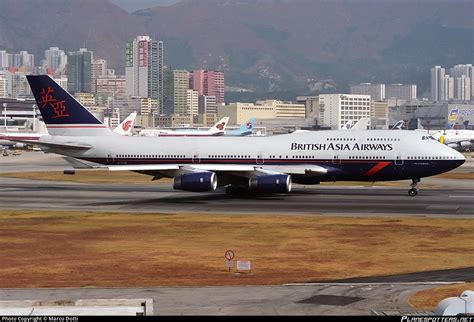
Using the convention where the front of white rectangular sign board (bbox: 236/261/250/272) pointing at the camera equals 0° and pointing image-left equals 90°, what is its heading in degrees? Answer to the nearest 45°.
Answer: approximately 0°
